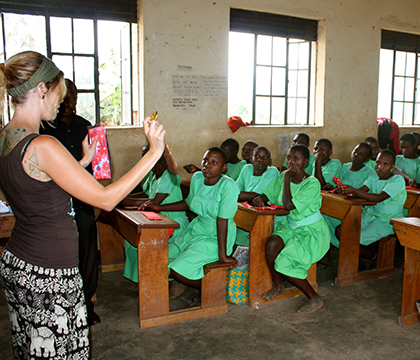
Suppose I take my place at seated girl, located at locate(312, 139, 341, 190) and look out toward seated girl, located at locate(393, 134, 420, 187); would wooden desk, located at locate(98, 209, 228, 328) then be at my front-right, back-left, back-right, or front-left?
back-right

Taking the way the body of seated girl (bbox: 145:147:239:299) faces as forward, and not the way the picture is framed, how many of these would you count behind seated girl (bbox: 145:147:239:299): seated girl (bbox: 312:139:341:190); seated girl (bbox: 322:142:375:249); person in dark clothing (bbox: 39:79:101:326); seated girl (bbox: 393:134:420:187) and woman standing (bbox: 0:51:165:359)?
3

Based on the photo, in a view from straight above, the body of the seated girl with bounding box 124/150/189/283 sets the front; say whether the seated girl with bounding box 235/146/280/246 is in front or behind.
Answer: behind

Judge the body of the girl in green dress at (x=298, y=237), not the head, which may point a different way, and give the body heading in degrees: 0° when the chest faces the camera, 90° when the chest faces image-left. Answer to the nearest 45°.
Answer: approximately 45°

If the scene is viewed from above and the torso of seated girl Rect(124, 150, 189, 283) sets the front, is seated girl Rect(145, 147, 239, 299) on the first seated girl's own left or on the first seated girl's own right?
on the first seated girl's own left

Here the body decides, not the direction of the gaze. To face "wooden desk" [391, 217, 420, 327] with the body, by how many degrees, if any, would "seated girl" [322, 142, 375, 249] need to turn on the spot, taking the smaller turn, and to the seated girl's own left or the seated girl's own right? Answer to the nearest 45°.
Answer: approximately 45° to the seated girl's own left

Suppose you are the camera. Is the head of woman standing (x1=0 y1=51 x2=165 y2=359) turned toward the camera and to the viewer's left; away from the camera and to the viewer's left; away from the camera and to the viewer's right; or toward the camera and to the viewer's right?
away from the camera and to the viewer's right

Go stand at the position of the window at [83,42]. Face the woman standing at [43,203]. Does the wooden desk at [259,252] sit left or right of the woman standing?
left
